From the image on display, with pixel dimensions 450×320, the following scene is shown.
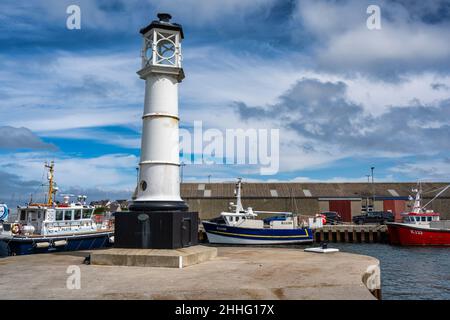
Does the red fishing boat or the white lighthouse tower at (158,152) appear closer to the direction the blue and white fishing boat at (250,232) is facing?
the white lighthouse tower

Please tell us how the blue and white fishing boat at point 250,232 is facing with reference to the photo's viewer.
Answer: facing to the left of the viewer

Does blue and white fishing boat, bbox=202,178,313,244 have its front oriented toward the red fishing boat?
no

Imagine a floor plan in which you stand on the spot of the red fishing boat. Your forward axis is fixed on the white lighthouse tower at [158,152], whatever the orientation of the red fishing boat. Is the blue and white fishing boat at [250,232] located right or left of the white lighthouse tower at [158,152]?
right

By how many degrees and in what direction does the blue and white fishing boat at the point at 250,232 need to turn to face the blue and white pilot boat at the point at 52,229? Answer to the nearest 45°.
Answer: approximately 45° to its left

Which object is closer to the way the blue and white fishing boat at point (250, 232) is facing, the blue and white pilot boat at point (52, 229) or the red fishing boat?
the blue and white pilot boat

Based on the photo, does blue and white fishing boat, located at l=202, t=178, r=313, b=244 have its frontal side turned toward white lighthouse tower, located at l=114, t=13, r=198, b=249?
no
